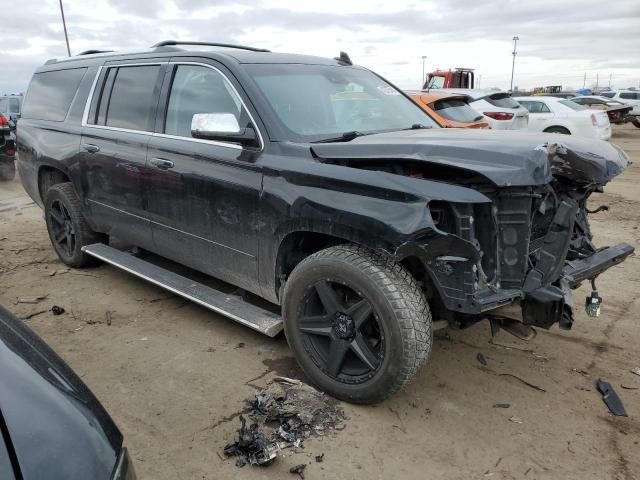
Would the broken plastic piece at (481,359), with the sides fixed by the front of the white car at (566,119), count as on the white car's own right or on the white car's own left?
on the white car's own left

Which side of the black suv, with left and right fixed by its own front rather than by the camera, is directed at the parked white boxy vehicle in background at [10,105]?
back

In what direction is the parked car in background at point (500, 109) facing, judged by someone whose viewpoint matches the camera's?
facing away from the viewer and to the left of the viewer

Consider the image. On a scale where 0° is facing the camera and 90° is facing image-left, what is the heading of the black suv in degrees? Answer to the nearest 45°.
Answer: approximately 315°

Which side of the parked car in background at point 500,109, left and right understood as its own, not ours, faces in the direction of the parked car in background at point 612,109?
right

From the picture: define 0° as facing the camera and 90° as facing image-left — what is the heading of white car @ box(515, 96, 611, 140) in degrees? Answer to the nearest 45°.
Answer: approximately 135°

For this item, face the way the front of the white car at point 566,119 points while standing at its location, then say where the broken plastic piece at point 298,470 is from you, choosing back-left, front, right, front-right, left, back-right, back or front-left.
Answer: back-left

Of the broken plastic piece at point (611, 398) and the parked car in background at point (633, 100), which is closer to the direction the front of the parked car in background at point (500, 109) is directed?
the parked car in background

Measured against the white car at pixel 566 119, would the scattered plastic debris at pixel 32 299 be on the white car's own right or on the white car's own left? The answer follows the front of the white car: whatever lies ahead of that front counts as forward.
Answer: on the white car's own left

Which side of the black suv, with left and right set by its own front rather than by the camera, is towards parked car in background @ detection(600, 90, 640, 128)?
left

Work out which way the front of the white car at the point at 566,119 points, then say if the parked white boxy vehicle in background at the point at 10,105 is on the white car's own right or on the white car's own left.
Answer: on the white car's own left
